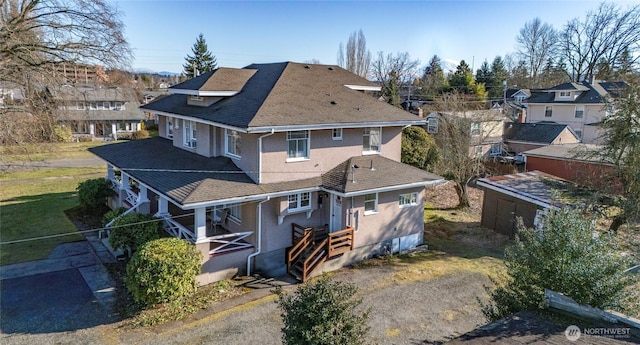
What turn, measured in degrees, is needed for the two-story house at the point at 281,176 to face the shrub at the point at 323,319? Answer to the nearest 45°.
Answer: approximately 45° to its left

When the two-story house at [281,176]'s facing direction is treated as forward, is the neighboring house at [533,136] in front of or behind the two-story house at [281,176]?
behind

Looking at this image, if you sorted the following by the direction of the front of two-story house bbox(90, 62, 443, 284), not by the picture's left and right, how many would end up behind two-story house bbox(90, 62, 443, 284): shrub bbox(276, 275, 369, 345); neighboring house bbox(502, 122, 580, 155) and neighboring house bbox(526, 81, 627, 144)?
2

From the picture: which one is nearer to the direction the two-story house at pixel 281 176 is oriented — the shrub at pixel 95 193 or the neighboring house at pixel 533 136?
the shrub

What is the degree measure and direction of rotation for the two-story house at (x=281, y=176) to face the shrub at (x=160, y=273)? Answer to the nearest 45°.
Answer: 0° — it already faces it

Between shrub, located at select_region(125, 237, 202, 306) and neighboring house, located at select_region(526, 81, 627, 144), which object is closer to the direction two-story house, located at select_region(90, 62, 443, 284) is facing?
the shrub

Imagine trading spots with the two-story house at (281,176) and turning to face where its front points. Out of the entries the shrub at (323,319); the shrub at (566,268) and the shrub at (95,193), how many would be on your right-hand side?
1

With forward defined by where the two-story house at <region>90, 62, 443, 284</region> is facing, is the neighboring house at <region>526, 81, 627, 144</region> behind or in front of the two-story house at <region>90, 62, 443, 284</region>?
behind

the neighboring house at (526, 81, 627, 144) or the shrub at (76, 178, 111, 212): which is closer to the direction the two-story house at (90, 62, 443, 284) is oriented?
the shrub

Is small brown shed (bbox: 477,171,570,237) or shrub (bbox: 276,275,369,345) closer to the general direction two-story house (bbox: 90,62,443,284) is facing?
the shrub

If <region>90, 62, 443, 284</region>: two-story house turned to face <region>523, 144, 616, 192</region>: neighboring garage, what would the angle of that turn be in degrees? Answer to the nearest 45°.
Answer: approximately 135° to its left

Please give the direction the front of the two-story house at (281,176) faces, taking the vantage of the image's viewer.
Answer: facing the viewer and to the left of the viewer

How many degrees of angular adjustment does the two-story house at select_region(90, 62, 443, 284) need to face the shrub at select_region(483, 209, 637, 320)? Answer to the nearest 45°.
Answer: approximately 90° to its left
